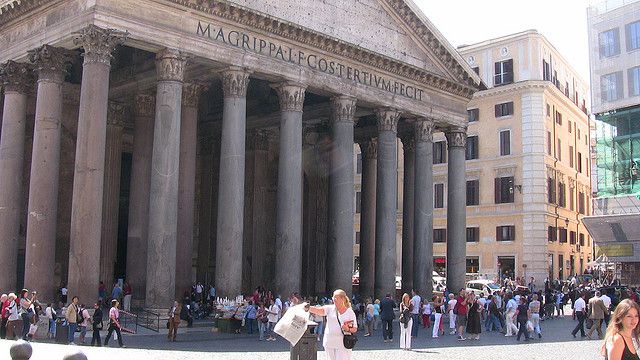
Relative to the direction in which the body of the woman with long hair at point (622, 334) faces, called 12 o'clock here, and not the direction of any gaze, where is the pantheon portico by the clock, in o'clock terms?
The pantheon portico is roughly at 6 o'clock from the woman with long hair.

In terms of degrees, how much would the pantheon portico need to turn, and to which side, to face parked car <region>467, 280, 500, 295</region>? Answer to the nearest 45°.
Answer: approximately 90° to its left

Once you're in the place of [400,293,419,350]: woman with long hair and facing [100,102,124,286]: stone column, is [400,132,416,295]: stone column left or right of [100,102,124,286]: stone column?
right

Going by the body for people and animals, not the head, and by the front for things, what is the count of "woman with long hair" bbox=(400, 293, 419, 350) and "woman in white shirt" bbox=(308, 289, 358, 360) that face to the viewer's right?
0

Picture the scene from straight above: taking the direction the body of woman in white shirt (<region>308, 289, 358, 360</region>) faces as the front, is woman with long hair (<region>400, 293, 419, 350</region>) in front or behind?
behind

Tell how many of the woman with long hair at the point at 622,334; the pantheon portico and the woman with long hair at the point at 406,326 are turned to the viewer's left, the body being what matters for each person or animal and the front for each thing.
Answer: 0

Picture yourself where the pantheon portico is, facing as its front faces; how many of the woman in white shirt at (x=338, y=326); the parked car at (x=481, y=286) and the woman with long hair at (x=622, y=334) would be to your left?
1

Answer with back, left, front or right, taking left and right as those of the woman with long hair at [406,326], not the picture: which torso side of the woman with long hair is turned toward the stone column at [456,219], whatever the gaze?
back

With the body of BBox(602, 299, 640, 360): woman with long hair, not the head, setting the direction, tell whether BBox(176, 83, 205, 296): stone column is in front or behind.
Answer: behind

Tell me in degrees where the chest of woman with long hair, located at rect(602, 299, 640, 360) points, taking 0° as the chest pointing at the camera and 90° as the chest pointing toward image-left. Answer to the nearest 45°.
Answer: approximately 315°

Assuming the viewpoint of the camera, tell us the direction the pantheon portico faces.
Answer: facing the viewer and to the right of the viewer

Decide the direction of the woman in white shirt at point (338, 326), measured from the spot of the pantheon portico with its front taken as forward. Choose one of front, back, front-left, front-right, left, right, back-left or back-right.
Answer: front-right
